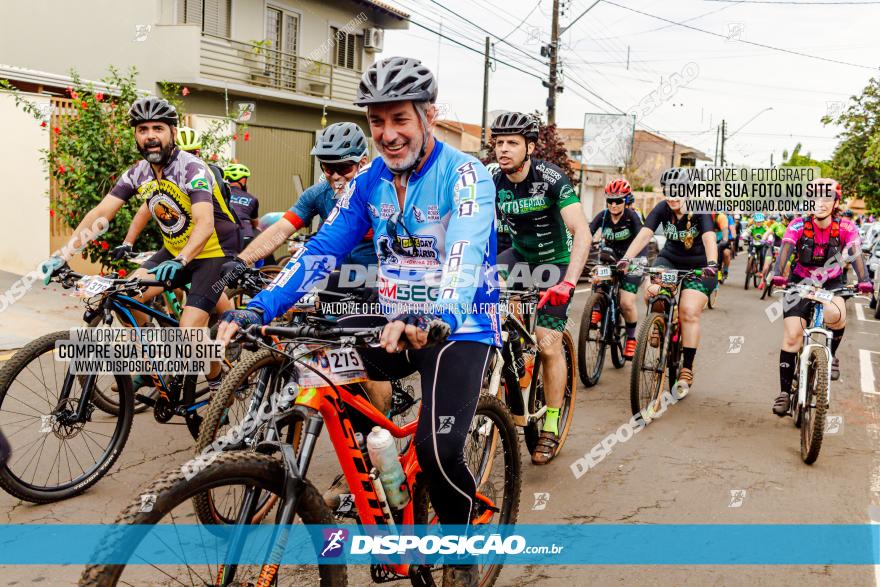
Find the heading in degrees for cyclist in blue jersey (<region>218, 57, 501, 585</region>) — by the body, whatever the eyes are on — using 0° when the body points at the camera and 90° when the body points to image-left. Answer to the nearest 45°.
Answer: approximately 45°

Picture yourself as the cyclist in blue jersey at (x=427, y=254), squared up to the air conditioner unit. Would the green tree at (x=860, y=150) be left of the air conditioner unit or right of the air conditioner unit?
right

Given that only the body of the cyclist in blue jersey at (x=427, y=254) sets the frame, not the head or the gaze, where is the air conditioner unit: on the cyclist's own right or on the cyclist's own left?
on the cyclist's own right

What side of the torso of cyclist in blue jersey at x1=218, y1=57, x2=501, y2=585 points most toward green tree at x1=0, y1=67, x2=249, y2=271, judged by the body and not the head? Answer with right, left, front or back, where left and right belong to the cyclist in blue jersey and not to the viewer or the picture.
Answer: right

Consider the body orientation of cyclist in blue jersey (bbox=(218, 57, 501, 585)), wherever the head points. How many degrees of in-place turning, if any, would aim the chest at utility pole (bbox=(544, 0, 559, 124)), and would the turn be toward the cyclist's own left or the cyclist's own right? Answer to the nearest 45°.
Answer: approximately 135° to the cyclist's own right

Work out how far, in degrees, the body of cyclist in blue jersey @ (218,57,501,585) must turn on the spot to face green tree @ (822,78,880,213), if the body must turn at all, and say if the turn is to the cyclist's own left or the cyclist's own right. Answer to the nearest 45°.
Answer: approximately 180°
